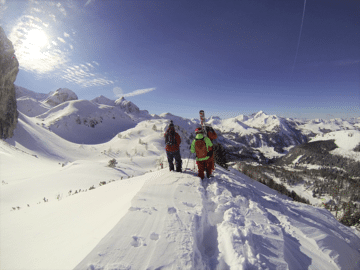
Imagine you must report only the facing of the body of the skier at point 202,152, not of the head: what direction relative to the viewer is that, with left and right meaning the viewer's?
facing away from the viewer

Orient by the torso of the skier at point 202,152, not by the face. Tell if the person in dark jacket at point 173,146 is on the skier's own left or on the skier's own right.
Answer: on the skier's own left
